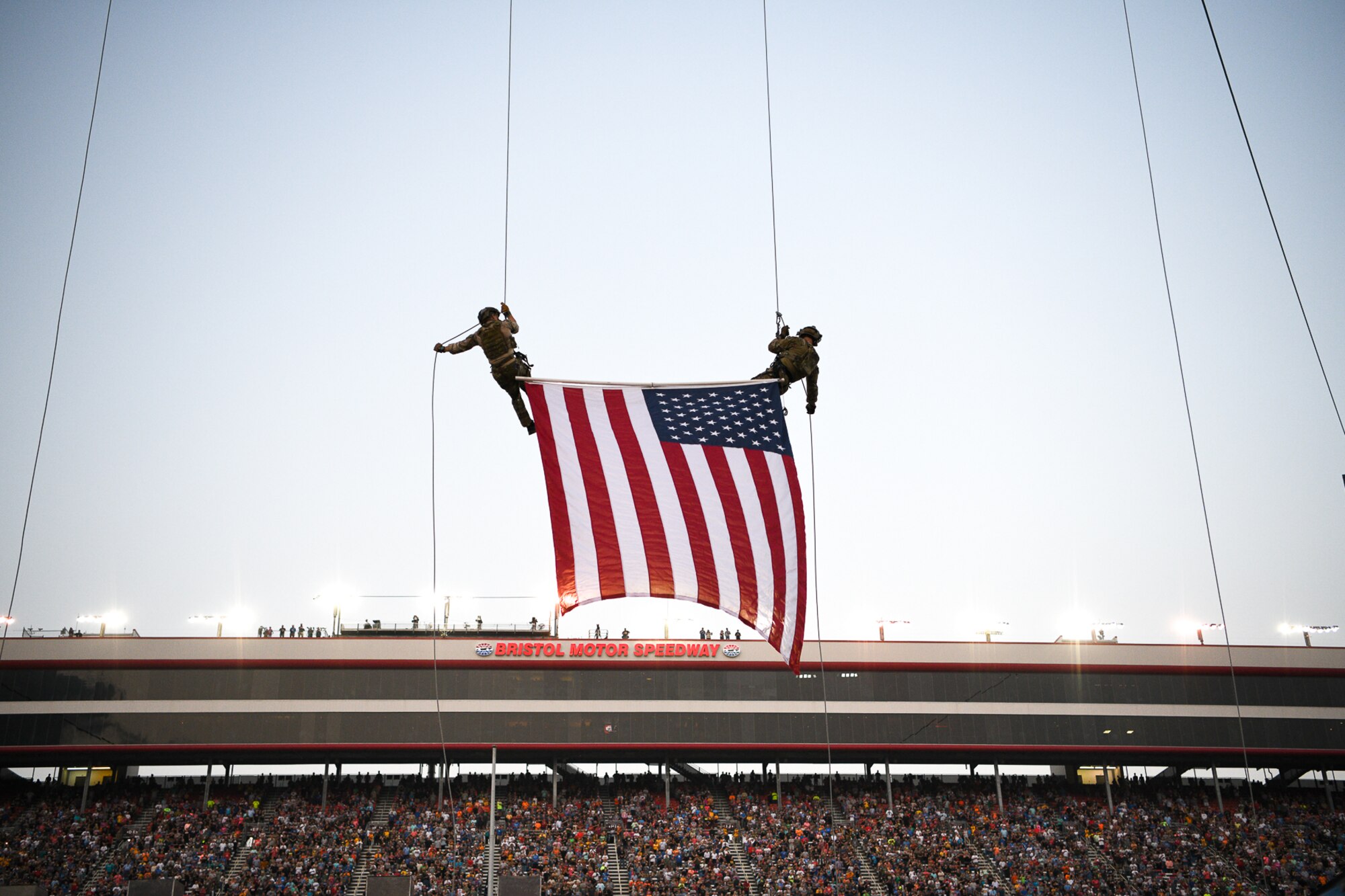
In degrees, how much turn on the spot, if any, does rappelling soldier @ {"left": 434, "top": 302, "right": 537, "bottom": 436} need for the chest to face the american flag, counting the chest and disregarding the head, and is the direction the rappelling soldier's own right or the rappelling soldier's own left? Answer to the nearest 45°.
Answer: approximately 45° to the rappelling soldier's own right

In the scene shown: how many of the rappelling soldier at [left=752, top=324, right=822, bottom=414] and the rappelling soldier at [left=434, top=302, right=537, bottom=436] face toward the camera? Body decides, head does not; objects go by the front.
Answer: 0

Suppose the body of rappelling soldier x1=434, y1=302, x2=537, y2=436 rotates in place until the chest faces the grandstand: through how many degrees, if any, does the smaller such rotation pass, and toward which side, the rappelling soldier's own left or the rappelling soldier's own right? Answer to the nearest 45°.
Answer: approximately 45° to the rappelling soldier's own left

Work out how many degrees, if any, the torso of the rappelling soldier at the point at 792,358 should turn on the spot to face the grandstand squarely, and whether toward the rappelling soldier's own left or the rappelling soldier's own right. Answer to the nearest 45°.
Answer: approximately 45° to the rappelling soldier's own right

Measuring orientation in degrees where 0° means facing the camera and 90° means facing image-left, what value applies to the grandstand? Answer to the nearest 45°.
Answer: approximately 0°

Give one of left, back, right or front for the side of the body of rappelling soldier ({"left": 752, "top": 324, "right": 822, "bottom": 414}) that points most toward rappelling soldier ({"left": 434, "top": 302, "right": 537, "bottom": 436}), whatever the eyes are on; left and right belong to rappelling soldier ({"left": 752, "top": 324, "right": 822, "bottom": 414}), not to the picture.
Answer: left

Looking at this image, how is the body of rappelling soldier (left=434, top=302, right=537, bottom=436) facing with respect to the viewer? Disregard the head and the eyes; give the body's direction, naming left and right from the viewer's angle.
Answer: facing away from the viewer and to the right of the viewer
